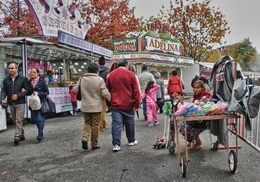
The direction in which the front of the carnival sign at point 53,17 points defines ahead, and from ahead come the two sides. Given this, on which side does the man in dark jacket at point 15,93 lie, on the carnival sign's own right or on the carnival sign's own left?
on the carnival sign's own right

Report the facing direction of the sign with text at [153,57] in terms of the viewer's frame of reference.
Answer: facing the viewer

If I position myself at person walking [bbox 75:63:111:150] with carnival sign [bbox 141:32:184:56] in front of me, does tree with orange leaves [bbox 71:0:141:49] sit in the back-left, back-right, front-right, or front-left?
front-left

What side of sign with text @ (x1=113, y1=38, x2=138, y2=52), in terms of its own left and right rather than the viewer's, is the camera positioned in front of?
front

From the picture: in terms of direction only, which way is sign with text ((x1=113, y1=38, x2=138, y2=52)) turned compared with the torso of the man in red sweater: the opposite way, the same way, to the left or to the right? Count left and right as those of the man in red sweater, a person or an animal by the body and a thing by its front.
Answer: the opposite way

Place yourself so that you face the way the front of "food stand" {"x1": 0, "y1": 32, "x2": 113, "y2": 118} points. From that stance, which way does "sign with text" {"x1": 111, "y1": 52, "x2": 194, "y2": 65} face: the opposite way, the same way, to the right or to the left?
to the right

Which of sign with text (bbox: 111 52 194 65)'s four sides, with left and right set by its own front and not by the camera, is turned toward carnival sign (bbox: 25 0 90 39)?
front

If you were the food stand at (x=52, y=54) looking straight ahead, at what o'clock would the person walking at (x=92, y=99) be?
The person walking is roughly at 1 o'clock from the food stand.

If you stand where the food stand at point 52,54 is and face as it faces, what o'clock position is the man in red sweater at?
The man in red sweater is roughly at 1 o'clock from the food stand.

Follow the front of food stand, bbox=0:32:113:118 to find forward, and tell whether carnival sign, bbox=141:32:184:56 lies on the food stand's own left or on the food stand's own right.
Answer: on the food stand's own left

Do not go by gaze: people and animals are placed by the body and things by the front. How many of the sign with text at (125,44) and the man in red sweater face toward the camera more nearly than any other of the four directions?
1

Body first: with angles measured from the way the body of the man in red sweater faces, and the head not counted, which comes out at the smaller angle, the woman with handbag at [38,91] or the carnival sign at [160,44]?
the carnival sign

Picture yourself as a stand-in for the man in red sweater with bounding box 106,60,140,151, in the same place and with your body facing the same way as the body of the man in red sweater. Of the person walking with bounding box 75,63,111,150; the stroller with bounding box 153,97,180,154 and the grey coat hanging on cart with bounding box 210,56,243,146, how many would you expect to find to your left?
1

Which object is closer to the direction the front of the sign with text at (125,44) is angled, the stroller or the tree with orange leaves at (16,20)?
the stroller

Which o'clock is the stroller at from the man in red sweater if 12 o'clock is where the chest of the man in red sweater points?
The stroller is roughly at 4 o'clock from the man in red sweater.

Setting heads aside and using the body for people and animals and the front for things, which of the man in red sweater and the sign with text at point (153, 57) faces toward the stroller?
the sign with text

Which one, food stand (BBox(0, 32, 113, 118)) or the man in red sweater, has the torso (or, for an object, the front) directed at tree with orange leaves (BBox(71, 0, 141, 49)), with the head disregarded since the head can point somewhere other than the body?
the man in red sweater

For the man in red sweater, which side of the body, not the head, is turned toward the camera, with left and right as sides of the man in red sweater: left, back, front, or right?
back
